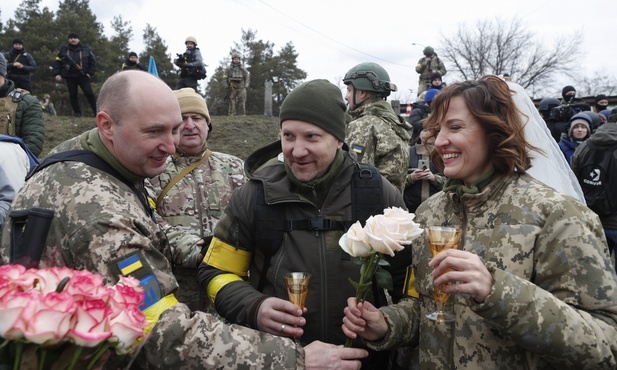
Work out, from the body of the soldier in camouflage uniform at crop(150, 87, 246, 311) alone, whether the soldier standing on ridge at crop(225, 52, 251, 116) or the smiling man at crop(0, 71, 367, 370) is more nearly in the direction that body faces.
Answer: the smiling man

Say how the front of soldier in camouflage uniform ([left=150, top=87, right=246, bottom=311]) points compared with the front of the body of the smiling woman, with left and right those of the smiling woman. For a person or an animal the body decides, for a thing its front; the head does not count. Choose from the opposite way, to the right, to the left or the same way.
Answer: to the left

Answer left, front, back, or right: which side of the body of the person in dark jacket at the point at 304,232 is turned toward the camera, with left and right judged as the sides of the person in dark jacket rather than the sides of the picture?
front

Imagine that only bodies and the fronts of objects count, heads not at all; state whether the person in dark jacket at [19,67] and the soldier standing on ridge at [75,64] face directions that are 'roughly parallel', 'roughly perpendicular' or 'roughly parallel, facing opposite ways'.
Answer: roughly parallel

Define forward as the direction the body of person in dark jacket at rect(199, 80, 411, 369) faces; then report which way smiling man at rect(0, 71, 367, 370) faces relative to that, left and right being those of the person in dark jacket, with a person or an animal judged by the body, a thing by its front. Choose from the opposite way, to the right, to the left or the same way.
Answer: to the left

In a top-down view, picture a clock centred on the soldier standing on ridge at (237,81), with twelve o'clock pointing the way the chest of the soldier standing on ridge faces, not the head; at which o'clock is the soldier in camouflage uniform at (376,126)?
The soldier in camouflage uniform is roughly at 12 o'clock from the soldier standing on ridge.

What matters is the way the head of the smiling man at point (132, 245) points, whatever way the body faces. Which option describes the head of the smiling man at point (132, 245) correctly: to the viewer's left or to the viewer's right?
to the viewer's right

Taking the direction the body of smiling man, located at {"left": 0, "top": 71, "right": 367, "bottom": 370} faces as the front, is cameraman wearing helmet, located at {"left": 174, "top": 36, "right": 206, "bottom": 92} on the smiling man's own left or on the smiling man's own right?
on the smiling man's own left

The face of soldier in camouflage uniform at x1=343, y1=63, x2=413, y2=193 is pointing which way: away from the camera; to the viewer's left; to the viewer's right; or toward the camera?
to the viewer's left

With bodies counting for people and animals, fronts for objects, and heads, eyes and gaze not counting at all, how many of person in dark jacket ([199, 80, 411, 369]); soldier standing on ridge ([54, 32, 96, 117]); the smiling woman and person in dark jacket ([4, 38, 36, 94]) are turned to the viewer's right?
0

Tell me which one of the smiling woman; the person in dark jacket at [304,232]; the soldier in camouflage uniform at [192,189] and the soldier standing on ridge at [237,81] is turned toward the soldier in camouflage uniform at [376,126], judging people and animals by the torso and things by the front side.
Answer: the soldier standing on ridge

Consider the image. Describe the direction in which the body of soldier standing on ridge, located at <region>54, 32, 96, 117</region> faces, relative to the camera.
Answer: toward the camera

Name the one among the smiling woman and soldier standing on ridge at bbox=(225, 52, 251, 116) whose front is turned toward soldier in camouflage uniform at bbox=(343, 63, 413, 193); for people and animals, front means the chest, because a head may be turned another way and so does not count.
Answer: the soldier standing on ridge

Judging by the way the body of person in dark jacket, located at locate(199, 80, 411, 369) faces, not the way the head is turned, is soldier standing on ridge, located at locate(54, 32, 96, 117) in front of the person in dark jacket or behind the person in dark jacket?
behind

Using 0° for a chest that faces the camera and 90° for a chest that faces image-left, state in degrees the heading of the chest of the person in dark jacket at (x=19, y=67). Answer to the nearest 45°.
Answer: approximately 0°

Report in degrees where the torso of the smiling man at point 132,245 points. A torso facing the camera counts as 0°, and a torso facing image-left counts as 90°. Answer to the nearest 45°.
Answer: approximately 270°

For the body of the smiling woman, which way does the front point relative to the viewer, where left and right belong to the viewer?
facing the viewer and to the left of the viewer

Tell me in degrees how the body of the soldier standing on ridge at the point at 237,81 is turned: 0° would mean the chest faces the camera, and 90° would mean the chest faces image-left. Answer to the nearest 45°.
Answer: approximately 0°
